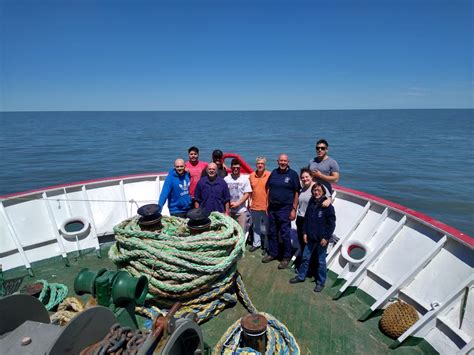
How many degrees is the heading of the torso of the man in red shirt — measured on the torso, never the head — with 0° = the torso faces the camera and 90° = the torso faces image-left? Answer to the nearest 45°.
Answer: approximately 0°

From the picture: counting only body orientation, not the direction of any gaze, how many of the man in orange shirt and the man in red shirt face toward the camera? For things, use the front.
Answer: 2

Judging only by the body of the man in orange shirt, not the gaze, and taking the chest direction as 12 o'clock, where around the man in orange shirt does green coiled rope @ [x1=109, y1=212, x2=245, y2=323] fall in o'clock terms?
The green coiled rope is roughly at 1 o'clock from the man in orange shirt.

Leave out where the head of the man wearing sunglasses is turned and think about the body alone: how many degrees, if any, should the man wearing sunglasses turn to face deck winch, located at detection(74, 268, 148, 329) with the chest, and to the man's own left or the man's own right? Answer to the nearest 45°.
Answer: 0° — they already face it

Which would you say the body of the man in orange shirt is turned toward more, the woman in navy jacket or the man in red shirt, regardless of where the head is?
the woman in navy jacket

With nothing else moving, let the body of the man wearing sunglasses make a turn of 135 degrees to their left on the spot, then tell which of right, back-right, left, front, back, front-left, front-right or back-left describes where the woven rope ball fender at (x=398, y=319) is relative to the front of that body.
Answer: front-right

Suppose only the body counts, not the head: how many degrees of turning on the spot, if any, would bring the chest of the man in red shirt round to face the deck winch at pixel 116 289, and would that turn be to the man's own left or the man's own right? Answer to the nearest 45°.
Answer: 0° — they already face it

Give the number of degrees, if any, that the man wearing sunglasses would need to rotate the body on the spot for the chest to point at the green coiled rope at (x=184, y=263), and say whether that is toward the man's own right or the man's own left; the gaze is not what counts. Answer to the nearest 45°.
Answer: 0° — they already face it

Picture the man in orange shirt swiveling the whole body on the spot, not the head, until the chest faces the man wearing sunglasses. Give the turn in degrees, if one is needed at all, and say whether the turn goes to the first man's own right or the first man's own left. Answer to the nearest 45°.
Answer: approximately 90° to the first man's own left

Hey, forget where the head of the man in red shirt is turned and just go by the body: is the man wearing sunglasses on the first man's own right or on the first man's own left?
on the first man's own left
